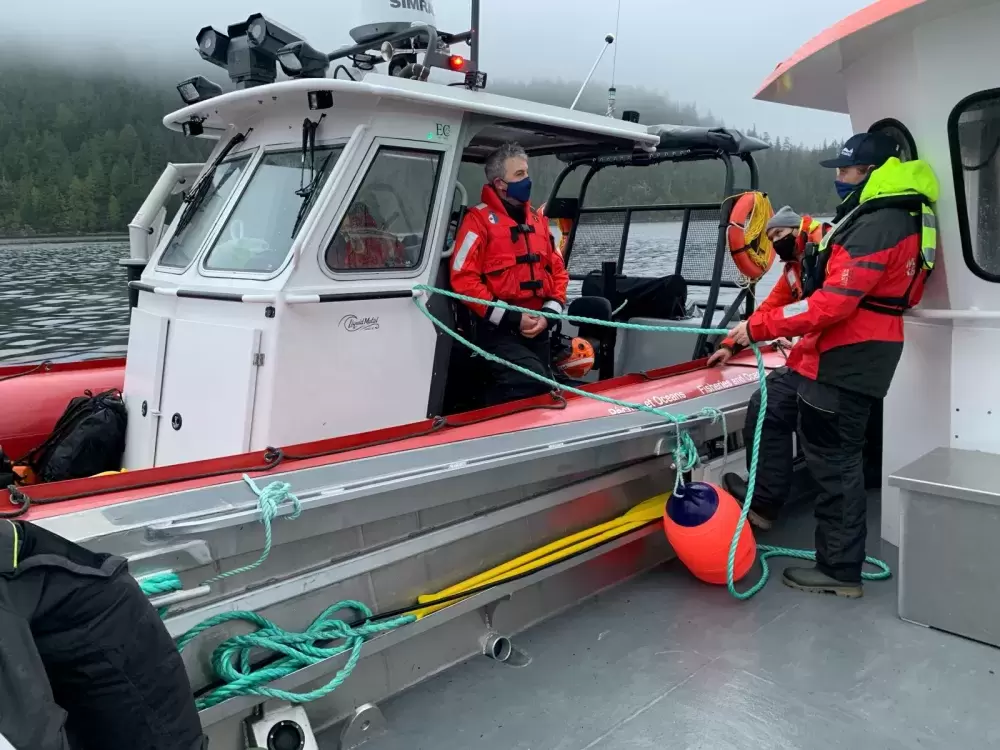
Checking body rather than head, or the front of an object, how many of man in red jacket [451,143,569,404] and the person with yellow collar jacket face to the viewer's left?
1

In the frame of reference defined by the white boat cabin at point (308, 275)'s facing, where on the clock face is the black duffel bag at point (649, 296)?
The black duffel bag is roughly at 6 o'clock from the white boat cabin.

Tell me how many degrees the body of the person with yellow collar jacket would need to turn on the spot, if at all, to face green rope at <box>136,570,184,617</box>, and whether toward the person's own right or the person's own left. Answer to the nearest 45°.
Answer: approximately 45° to the person's own left

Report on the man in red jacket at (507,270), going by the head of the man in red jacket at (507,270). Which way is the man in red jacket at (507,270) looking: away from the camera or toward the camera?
toward the camera

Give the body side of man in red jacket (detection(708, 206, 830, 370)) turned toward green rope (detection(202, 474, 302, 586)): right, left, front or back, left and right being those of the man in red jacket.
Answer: front

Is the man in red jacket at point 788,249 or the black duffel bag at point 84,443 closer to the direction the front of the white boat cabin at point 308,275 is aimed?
the black duffel bag

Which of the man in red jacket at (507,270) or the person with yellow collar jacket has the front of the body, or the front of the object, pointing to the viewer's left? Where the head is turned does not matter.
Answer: the person with yellow collar jacket

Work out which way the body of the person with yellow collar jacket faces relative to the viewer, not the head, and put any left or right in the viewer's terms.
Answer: facing to the left of the viewer

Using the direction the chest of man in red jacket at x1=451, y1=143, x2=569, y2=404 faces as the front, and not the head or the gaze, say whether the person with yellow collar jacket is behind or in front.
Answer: in front

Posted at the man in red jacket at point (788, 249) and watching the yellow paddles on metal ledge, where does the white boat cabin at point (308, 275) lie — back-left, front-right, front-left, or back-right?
front-right

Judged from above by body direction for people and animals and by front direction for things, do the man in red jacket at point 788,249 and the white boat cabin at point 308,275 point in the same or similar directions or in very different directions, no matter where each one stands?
same or similar directions

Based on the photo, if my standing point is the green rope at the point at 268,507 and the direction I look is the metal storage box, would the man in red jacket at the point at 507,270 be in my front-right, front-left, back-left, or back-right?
front-left

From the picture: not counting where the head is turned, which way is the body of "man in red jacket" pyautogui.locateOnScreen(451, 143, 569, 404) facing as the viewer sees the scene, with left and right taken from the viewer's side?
facing the viewer and to the right of the viewer

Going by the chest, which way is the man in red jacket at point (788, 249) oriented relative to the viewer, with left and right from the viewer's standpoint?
facing the viewer and to the left of the viewer
